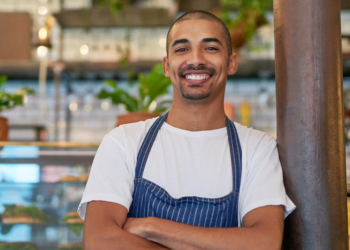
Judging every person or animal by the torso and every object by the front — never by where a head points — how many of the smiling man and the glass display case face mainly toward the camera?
2

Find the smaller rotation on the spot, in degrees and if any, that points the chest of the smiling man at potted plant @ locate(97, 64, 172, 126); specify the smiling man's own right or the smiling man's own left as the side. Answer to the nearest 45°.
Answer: approximately 180°

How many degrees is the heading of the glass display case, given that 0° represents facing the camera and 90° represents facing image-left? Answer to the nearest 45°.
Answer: approximately 0°

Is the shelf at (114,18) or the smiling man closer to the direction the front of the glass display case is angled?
the smiling man

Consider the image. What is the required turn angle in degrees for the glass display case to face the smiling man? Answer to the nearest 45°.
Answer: approximately 45° to its left

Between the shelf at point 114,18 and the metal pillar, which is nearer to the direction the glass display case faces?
the metal pillar

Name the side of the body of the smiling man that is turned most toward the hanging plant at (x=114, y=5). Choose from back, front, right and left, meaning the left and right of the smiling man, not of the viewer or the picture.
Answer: back

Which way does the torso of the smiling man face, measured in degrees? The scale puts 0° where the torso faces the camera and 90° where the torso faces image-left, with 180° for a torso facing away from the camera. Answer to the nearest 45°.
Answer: approximately 0°

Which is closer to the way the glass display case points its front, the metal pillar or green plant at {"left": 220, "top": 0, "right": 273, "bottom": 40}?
the metal pillar
